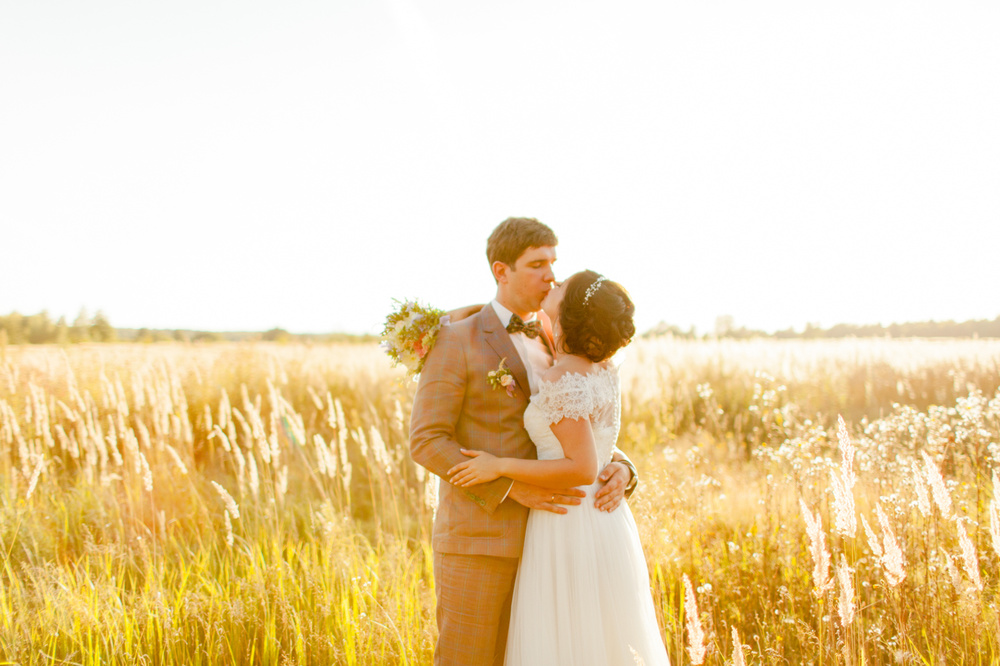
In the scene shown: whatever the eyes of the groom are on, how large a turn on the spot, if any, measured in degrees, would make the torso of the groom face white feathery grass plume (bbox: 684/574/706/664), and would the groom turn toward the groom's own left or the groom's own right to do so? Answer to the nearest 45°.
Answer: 0° — they already face it

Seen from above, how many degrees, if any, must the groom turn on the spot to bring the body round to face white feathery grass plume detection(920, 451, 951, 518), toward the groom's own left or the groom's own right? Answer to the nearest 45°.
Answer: approximately 45° to the groom's own left

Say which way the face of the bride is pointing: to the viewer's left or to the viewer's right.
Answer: to the viewer's left

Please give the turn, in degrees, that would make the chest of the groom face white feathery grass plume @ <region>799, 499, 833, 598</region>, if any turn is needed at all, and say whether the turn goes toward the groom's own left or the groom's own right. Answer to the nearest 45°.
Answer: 0° — they already face it

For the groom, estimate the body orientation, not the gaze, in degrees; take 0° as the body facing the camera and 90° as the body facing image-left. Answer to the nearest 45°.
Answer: approximately 315°
